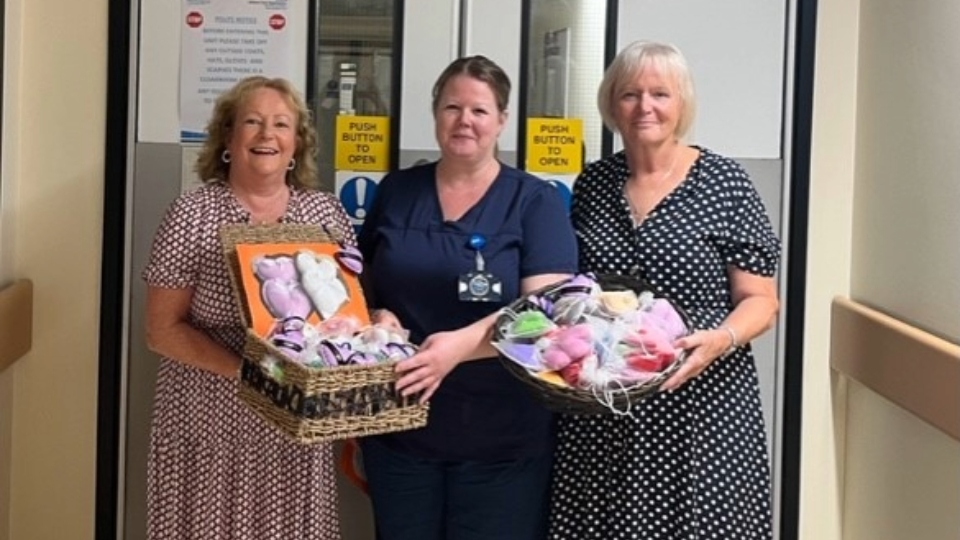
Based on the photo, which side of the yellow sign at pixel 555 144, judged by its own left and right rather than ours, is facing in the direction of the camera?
front

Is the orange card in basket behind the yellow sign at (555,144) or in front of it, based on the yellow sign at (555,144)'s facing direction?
in front

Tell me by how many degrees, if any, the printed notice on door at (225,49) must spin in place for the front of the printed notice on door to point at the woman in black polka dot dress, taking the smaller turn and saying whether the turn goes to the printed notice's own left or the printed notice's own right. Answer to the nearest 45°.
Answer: approximately 45° to the printed notice's own left

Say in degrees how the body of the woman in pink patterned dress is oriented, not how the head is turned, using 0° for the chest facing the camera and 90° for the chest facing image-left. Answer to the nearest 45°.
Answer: approximately 0°

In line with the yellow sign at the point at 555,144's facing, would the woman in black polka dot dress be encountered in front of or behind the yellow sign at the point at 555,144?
in front

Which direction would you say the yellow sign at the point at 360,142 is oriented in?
toward the camera

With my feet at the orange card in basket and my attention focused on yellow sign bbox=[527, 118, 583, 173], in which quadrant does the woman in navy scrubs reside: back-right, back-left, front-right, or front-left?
front-right

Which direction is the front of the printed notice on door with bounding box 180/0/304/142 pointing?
toward the camera
